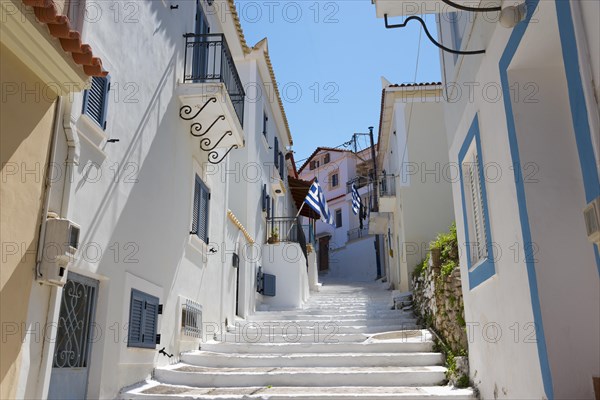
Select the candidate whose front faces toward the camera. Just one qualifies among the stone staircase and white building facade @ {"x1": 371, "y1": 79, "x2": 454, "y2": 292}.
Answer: the stone staircase

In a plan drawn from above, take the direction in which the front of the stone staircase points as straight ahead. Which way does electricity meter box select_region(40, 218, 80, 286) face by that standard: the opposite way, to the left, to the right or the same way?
to the left

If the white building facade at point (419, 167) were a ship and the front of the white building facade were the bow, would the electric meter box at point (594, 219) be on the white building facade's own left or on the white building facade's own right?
on the white building facade's own left

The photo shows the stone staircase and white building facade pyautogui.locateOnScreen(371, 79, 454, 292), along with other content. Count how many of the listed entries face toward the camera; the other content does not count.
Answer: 1

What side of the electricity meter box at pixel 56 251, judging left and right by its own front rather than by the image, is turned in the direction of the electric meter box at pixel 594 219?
front

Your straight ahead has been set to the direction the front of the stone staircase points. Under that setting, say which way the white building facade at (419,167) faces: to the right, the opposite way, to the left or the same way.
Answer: to the right

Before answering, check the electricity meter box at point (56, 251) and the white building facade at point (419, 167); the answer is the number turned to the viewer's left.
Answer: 1

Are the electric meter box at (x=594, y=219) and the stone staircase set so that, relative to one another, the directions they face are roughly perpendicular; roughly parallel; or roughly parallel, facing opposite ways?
roughly perpendicular

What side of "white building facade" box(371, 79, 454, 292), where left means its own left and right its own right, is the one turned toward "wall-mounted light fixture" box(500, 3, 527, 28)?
left

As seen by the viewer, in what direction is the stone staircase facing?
toward the camera

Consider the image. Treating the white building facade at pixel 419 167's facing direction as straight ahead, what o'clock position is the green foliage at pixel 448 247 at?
The green foliage is roughly at 9 o'clock from the white building facade.

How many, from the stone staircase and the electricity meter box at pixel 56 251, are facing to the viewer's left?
0

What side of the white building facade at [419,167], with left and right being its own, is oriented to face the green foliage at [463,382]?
left

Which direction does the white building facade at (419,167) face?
to the viewer's left

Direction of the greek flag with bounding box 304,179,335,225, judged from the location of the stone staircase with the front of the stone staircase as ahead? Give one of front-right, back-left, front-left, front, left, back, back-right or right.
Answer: back

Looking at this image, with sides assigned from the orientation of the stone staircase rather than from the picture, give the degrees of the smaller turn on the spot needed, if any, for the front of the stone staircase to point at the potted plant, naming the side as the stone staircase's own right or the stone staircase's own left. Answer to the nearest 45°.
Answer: approximately 180°

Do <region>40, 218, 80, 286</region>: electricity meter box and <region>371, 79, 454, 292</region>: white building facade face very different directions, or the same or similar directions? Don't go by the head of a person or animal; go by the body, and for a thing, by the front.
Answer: very different directions

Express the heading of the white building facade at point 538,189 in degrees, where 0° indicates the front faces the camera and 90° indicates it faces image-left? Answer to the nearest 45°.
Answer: approximately 45°
